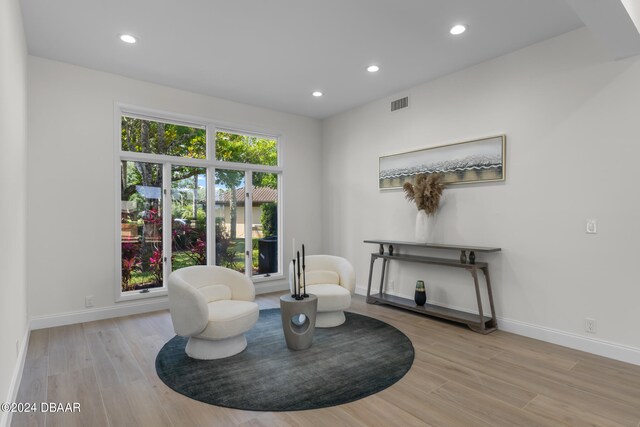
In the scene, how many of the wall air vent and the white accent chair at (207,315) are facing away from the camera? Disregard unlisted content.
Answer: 0

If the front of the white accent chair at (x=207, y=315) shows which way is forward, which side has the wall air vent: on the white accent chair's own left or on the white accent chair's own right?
on the white accent chair's own left

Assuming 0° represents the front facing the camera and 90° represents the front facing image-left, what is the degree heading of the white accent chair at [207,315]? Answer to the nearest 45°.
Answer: approximately 315°

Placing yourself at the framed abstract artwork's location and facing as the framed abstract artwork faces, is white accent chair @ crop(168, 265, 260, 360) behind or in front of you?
in front

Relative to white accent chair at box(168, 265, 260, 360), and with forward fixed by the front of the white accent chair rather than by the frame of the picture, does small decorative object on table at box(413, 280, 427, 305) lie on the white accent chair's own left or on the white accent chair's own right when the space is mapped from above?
on the white accent chair's own left

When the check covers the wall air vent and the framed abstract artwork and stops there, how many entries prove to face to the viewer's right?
0

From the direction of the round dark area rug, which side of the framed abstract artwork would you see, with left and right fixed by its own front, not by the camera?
front

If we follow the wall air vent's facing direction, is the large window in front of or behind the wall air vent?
in front

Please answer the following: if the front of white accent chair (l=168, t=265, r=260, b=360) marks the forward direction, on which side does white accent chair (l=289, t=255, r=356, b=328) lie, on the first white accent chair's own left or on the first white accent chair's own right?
on the first white accent chair's own left

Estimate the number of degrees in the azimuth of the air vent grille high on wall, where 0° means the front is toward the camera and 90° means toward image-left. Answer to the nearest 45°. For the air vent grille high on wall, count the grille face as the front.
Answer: approximately 45°
